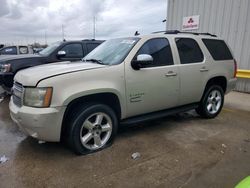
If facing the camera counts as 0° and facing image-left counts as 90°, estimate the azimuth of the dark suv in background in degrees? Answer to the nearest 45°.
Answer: approximately 45°

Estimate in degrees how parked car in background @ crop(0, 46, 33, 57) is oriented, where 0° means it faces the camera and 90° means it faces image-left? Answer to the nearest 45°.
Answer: approximately 90°

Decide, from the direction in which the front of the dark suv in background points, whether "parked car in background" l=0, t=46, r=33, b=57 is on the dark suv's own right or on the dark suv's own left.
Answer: on the dark suv's own right

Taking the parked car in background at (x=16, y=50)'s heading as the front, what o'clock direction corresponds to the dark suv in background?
The dark suv in background is roughly at 9 o'clock from the parked car in background.
